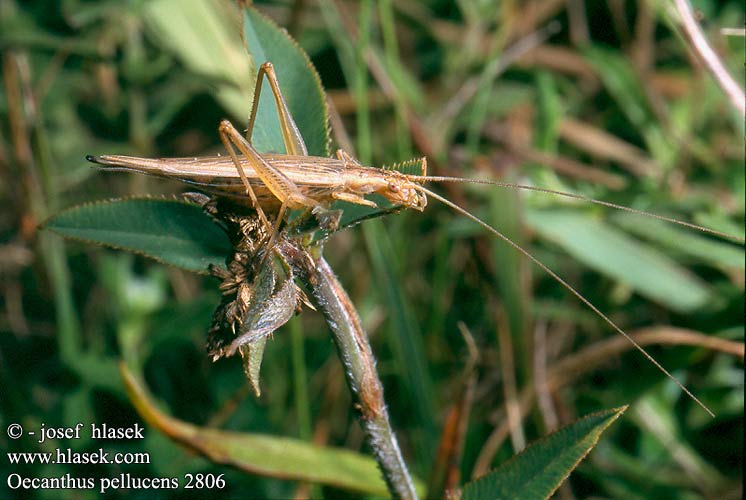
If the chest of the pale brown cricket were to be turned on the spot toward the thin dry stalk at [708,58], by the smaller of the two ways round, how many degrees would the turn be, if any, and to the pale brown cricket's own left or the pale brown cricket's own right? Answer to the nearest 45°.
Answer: approximately 45° to the pale brown cricket's own left

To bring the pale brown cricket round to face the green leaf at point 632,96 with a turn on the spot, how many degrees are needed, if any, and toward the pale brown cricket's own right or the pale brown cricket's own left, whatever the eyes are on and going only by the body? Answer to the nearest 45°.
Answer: approximately 45° to the pale brown cricket's own left

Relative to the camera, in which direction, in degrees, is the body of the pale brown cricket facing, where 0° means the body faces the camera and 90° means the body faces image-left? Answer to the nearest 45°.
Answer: approximately 270°

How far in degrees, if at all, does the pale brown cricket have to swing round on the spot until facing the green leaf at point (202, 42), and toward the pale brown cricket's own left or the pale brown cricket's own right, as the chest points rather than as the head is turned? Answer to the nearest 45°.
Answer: approximately 90° to the pale brown cricket's own left

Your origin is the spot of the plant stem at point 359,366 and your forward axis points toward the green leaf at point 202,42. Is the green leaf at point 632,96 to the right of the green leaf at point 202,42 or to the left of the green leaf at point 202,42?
right
